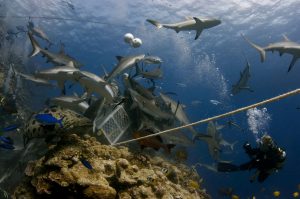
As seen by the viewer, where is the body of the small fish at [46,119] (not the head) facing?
to the viewer's left

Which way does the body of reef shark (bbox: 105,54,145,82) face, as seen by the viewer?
to the viewer's right

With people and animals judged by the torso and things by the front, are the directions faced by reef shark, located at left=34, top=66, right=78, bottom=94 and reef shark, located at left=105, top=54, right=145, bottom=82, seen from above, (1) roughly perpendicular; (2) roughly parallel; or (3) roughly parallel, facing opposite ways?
roughly parallel, facing opposite ways

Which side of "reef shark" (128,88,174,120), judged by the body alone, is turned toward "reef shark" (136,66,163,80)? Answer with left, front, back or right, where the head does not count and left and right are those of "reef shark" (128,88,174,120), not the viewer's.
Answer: right

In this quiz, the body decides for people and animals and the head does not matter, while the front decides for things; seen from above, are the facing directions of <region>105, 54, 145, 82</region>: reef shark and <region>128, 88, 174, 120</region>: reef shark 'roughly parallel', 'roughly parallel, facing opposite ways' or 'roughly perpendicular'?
roughly parallel, facing opposite ways

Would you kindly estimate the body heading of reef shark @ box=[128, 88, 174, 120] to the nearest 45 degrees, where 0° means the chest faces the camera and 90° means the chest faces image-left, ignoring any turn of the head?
approximately 90°

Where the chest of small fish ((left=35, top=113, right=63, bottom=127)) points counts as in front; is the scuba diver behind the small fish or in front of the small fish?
behind
